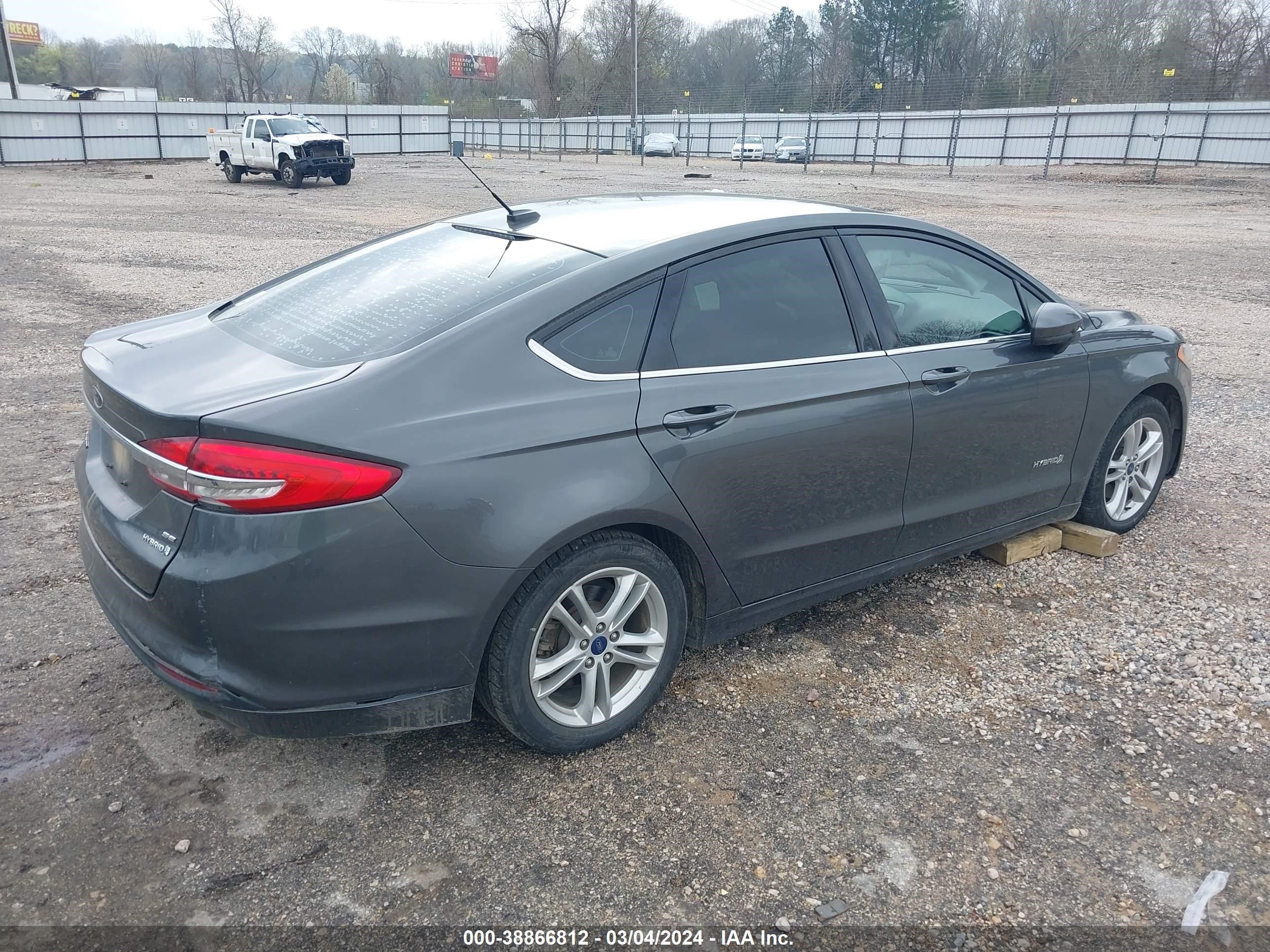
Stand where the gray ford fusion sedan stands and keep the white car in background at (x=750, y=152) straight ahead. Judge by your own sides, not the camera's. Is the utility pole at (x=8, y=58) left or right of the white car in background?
left

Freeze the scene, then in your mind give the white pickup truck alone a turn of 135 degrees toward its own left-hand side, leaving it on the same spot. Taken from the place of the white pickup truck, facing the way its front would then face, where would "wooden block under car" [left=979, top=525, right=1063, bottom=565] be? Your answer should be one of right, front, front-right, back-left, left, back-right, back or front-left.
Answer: back

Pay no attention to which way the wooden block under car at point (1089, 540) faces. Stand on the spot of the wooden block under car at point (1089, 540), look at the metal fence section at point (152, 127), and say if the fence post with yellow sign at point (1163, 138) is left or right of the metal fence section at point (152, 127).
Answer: right

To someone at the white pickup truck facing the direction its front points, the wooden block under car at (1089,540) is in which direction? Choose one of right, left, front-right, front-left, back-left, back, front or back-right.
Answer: front-right

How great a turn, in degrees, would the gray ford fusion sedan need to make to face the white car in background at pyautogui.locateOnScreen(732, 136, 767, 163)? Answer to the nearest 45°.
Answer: approximately 45° to its left

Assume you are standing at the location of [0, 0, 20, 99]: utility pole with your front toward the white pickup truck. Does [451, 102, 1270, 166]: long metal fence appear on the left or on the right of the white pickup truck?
left

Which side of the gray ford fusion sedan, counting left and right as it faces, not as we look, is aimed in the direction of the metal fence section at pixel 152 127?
left

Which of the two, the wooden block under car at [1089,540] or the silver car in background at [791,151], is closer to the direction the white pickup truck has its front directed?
the wooden block under car

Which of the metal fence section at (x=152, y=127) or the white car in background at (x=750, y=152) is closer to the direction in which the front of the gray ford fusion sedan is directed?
the white car in background

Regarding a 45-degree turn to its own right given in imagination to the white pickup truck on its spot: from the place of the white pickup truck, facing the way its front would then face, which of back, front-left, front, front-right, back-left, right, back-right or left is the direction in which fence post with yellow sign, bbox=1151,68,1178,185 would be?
left

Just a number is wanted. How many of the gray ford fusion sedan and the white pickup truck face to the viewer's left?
0

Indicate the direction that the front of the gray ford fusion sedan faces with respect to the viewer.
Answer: facing away from the viewer and to the right of the viewer

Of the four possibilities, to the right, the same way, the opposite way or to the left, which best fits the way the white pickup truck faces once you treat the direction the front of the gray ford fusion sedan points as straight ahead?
to the right

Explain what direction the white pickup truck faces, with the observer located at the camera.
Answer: facing the viewer and to the right of the viewer

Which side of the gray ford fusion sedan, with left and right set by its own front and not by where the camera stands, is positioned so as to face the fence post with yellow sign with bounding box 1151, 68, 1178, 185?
front

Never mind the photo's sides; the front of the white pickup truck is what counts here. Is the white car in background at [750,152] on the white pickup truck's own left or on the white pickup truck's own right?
on the white pickup truck's own left

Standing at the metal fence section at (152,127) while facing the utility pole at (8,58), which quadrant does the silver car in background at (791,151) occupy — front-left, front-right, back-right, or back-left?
back-right
